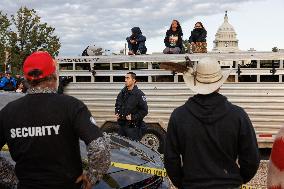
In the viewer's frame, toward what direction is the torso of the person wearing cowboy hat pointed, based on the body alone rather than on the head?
away from the camera

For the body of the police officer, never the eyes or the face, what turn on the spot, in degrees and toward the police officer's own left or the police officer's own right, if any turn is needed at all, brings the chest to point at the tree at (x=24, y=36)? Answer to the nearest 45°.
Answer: approximately 135° to the police officer's own right

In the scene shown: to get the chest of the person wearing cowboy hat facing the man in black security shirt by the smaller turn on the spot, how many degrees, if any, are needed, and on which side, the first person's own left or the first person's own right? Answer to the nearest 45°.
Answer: approximately 90° to the first person's own left

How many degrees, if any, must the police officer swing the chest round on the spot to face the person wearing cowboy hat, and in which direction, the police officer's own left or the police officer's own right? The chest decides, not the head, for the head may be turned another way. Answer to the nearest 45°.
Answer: approximately 45° to the police officer's own left

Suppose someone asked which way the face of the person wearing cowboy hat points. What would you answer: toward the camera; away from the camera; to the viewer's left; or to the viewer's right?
away from the camera

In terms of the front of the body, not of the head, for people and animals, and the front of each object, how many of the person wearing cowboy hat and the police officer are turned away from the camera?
1

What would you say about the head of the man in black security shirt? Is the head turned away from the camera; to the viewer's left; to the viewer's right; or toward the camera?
away from the camera

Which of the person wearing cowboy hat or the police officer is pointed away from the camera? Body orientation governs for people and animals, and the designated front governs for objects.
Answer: the person wearing cowboy hat
